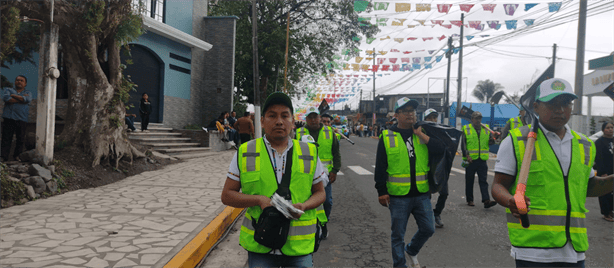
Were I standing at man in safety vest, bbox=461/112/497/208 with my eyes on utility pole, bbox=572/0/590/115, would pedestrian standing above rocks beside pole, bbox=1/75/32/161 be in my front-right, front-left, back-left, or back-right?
back-left

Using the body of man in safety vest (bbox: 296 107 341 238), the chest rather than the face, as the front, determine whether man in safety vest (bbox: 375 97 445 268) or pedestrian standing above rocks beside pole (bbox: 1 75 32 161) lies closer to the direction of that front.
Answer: the man in safety vest

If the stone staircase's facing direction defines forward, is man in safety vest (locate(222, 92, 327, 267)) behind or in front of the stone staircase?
in front

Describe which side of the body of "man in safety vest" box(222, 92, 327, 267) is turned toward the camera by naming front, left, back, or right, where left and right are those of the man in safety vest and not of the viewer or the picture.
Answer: front

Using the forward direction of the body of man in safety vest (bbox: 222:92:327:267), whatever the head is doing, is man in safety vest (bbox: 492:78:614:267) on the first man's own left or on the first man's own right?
on the first man's own left

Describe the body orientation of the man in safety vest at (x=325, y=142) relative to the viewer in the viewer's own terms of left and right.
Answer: facing the viewer

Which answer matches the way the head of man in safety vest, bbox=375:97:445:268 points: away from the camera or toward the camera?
toward the camera

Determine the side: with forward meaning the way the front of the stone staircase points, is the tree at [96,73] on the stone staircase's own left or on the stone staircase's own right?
on the stone staircase's own right

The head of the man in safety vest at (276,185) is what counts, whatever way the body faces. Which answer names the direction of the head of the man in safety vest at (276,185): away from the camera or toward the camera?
toward the camera

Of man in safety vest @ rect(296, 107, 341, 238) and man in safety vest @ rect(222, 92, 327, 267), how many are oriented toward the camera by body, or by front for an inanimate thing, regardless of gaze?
2

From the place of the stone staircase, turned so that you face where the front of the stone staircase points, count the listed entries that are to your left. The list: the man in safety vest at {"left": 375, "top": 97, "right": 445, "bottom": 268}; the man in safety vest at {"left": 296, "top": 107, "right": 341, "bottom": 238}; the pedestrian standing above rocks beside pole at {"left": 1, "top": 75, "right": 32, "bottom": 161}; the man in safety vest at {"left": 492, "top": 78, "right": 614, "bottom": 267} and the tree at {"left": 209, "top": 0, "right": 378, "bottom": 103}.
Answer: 1

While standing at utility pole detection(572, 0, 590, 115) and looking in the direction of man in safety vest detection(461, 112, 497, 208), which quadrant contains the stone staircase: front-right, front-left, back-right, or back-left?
front-right

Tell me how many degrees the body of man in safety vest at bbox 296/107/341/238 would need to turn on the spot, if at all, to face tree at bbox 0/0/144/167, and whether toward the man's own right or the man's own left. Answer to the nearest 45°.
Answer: approximately 135° to the man's own right

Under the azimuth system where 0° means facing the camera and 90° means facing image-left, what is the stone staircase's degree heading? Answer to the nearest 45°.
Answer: approximately 315°

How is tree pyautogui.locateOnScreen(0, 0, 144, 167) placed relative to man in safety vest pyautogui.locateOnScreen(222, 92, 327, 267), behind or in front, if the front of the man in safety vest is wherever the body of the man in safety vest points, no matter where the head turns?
behind

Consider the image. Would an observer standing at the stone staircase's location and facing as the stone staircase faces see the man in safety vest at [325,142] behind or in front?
in front
